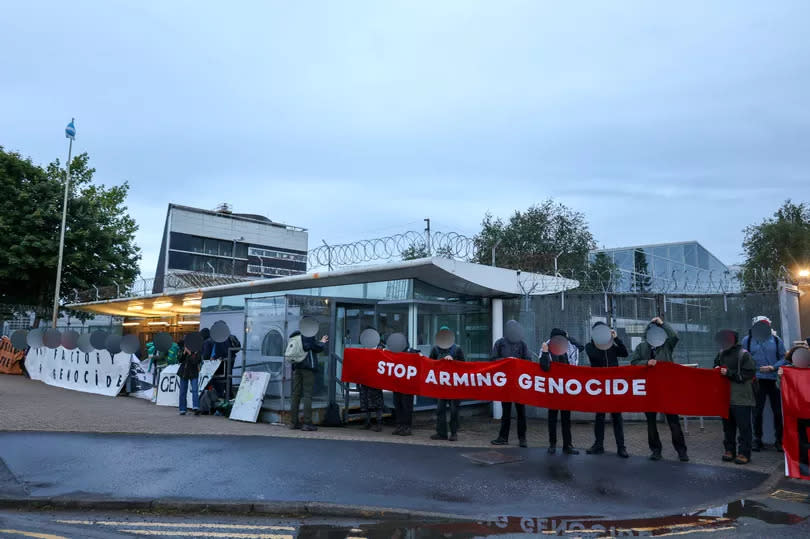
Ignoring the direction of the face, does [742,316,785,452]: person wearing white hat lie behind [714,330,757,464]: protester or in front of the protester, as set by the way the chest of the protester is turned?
behind

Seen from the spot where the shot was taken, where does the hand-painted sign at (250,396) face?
facing the viewer

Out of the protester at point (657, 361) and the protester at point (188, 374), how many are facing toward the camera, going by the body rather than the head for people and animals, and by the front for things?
2

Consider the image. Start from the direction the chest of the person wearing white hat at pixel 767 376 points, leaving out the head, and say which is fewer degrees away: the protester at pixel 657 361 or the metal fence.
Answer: the protester

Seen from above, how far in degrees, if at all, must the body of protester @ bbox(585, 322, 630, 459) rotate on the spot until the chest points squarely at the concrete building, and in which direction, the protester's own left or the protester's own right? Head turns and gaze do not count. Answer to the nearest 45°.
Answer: approximately 135° to the protester's own right

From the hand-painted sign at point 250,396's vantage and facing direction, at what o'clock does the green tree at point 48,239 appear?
The green tree is roughly at 5 o'clock from the hand-painted sign.

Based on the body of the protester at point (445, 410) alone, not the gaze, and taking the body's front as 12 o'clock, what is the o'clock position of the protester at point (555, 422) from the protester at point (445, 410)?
the protester at point (555, 422) is roughly at 10 o'clock from the protester at point (445, 410).

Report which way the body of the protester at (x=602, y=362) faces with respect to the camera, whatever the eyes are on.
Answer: toward the camera

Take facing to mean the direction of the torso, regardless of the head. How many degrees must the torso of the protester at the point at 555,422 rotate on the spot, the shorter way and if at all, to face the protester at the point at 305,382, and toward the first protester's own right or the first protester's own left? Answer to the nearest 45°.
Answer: approximately 90° to the first protester's own right

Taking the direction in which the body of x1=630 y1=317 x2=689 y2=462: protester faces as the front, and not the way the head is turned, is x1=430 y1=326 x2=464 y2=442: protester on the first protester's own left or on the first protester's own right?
on the first protester's own right
